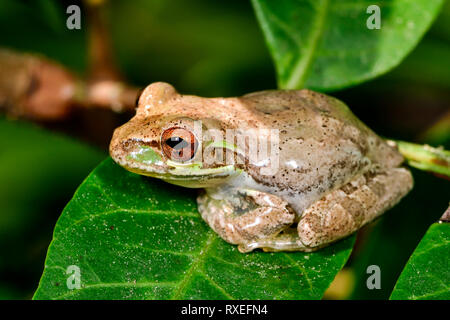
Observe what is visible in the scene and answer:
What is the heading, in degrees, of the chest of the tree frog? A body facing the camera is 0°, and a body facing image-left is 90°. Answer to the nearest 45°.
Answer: approximately 90°

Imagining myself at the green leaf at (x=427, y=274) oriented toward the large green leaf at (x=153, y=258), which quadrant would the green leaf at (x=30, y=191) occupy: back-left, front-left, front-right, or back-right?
front-right

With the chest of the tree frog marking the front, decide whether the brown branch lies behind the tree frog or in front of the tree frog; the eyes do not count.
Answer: in front

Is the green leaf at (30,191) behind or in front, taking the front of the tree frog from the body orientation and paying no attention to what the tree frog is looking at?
in front

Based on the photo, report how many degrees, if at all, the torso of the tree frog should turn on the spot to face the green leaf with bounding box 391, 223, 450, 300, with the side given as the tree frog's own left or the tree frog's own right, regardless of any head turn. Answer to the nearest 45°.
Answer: approximately 135° to the tree frog's own left
